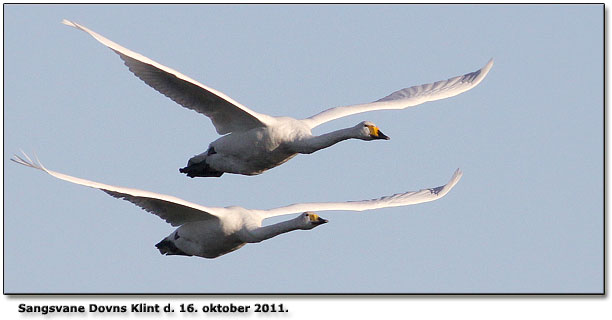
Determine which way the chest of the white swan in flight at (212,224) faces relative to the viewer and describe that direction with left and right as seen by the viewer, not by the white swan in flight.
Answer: facing the viewer and to the right of the viewer

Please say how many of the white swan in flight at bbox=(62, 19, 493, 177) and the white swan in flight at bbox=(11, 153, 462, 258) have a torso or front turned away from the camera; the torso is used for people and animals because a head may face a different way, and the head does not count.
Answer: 0

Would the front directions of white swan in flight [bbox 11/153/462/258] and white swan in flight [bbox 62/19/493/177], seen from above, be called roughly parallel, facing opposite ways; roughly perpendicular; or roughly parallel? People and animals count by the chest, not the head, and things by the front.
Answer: roughly parallel

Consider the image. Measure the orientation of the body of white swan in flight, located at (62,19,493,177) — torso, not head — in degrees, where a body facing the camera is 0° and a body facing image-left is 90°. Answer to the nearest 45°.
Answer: approximately 315°
